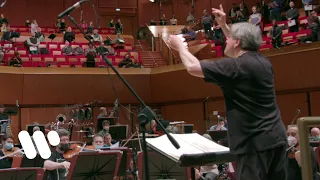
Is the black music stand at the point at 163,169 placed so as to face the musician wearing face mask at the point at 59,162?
no

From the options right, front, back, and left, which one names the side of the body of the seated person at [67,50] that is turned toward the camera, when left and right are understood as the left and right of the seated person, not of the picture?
front

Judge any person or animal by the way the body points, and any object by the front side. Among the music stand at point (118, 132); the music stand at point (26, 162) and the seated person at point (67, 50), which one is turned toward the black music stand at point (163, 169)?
the seated person

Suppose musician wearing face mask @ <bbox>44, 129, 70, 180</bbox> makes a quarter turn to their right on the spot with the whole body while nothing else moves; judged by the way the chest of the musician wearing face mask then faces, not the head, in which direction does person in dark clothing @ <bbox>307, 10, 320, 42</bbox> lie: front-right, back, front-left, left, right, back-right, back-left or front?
back

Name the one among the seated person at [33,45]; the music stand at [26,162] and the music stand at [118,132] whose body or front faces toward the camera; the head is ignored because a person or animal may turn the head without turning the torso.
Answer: the seated person

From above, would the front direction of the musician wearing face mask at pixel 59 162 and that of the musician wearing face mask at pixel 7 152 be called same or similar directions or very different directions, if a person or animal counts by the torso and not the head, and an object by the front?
same or similar directions

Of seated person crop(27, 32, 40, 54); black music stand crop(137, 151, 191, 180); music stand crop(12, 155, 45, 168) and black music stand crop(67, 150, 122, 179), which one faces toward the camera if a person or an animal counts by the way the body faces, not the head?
the seated person

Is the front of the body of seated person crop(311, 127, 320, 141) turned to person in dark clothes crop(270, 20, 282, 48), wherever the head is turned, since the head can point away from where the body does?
no

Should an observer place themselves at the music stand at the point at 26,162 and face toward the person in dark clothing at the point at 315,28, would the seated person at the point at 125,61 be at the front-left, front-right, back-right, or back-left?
front-left

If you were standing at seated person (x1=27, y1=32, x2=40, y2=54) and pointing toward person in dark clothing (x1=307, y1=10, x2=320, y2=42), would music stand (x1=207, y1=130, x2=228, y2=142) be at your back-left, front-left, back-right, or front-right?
front-right

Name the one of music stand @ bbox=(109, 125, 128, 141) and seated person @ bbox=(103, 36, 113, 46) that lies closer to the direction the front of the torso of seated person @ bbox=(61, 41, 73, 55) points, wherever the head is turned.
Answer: the music stand

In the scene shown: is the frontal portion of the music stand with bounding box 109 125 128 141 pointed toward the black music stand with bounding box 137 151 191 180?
no
